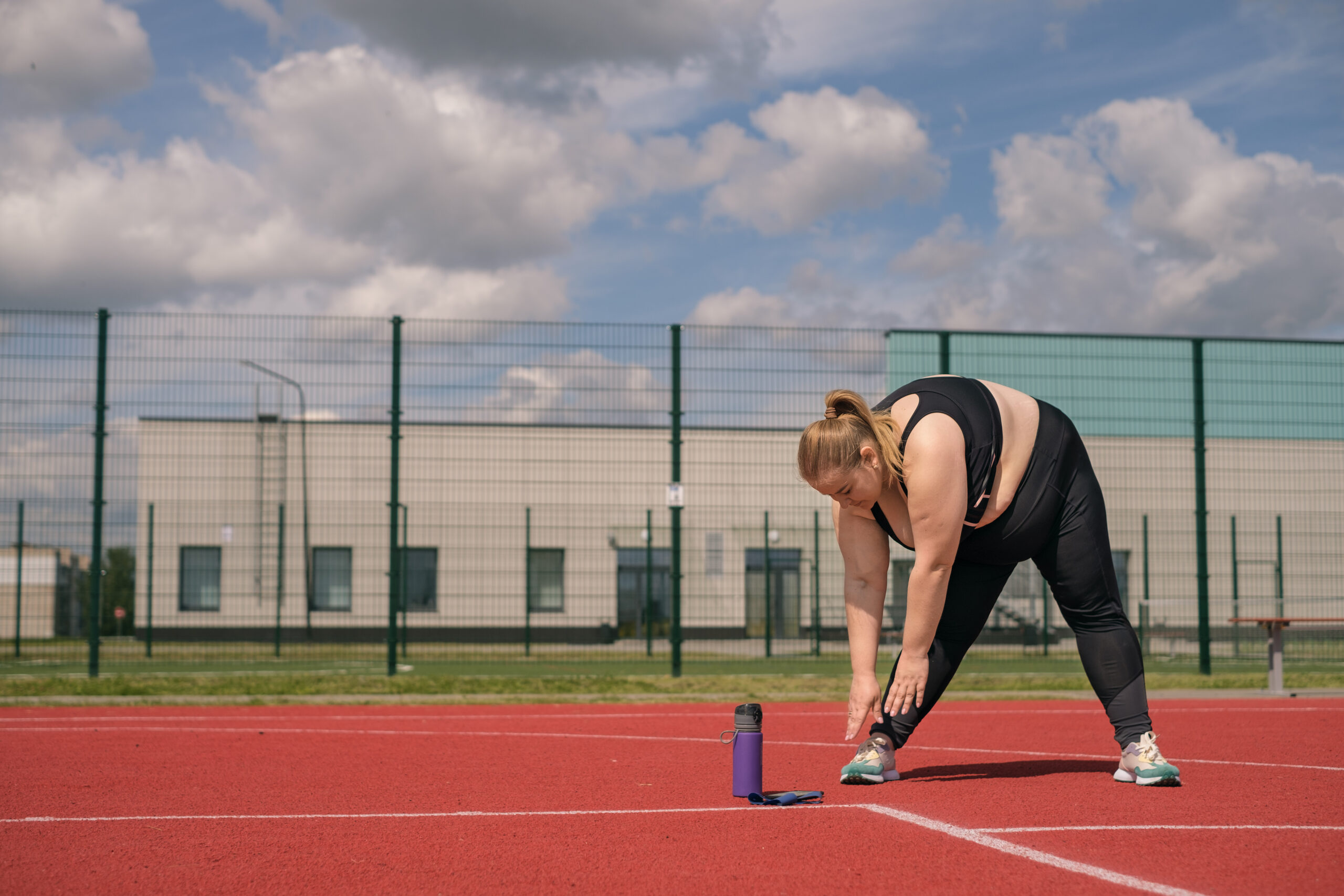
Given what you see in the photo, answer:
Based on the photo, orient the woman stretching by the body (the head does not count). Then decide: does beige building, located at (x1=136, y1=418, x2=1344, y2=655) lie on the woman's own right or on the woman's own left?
on the woman's own right

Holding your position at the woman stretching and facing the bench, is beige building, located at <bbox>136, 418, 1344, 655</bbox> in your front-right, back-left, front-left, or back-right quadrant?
front-left

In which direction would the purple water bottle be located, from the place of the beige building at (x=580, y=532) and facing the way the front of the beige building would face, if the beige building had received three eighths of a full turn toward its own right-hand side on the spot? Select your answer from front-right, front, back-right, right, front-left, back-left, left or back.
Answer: back-left

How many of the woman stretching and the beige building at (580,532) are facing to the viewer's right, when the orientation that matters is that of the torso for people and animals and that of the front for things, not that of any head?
0

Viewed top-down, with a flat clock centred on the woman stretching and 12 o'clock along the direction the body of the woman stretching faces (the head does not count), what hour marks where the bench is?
The bench is roughly at 5 o'clock from the woman stretching.

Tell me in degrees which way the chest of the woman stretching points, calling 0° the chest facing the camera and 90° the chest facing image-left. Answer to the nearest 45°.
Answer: approximately 45°

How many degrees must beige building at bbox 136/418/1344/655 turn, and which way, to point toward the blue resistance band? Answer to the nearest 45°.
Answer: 0° — it already faces it

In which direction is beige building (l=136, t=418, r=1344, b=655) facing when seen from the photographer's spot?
facing the viewer

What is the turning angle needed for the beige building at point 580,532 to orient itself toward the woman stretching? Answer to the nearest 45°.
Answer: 0° — it already faces them
